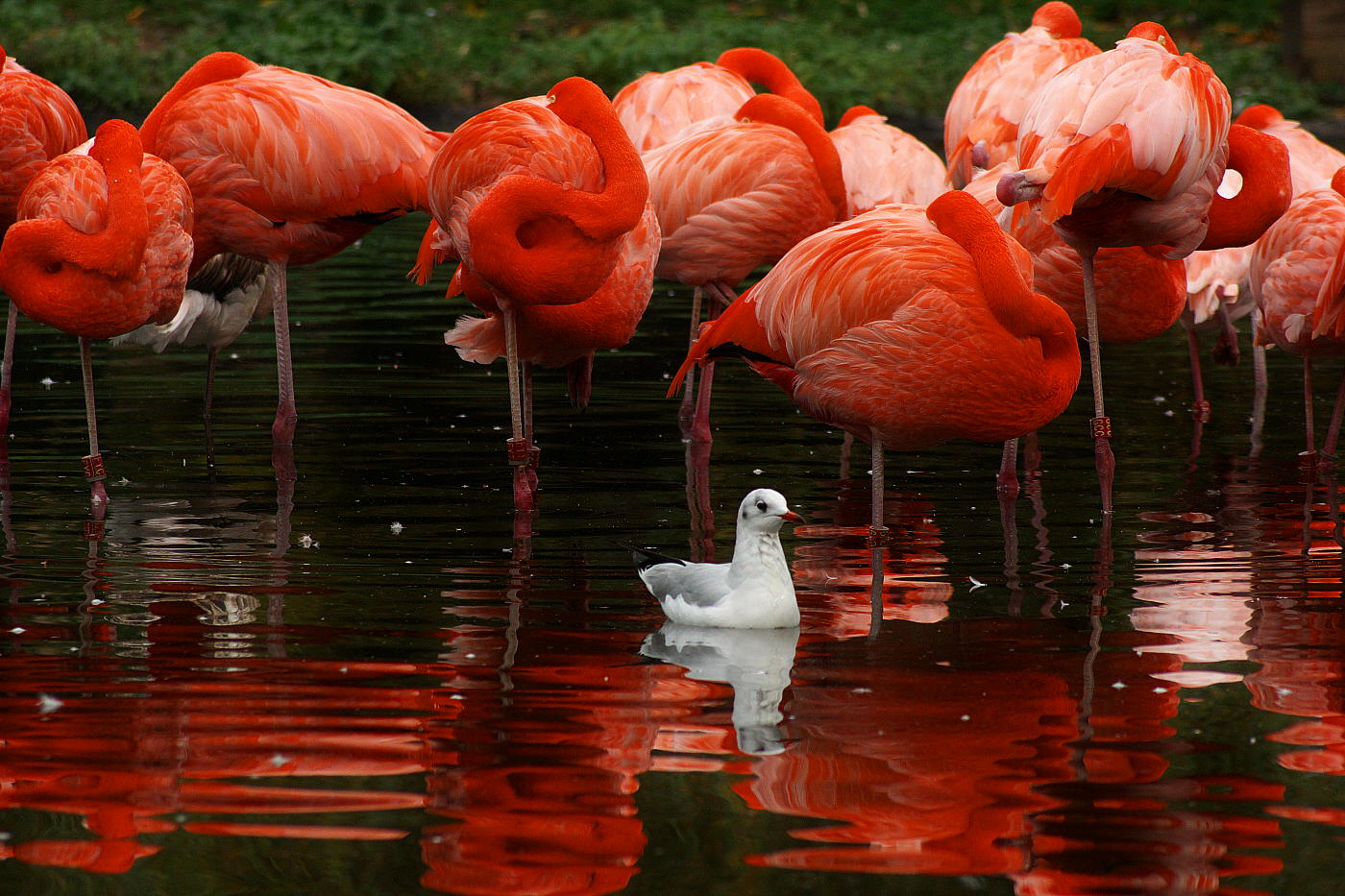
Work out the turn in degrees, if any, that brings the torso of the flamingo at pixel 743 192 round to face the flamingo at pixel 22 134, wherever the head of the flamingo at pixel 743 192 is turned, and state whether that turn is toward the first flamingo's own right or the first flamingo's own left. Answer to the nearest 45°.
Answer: approximately 180°

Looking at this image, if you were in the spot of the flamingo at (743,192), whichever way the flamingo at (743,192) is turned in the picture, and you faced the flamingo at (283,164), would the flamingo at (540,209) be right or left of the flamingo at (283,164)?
left

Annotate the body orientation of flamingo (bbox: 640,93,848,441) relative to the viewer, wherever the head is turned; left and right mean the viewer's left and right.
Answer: facing to the right of the viewer

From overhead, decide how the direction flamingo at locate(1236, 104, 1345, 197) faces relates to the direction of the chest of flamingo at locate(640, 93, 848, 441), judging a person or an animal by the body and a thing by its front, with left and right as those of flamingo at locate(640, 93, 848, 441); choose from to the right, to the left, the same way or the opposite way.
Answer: the opposite way

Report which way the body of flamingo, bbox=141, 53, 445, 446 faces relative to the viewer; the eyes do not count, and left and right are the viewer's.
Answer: facing to the left of the viewer

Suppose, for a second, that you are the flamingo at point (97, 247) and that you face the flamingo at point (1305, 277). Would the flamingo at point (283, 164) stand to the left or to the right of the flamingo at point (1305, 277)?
left

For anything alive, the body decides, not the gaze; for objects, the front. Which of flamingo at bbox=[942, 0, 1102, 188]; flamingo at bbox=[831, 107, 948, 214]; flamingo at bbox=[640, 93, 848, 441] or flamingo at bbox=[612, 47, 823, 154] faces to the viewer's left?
flamingo at bbox=[831, 107, 948, 214]

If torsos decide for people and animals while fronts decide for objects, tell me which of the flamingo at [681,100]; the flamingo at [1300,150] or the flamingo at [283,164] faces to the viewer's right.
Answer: the flamingo at [681,100]

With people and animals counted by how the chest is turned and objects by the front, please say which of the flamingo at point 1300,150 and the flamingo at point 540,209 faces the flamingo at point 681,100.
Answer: the flamingo at point 1300,150

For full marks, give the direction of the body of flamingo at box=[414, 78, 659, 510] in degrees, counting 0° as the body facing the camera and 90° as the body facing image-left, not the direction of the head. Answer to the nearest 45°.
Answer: approximately 315°

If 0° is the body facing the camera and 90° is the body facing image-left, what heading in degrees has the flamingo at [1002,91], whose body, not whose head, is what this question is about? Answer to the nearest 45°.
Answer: approximately 225°

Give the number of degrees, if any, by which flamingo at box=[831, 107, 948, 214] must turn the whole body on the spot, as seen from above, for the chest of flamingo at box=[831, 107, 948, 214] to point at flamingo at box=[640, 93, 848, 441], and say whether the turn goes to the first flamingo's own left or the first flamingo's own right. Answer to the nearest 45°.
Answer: approximately 45° to the first flamingo's own left

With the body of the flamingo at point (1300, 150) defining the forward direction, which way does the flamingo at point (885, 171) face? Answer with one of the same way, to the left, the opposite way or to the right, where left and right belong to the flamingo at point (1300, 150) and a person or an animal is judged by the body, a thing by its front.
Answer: the same way

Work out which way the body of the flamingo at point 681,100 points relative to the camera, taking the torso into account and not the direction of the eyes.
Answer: to the viewer's right
